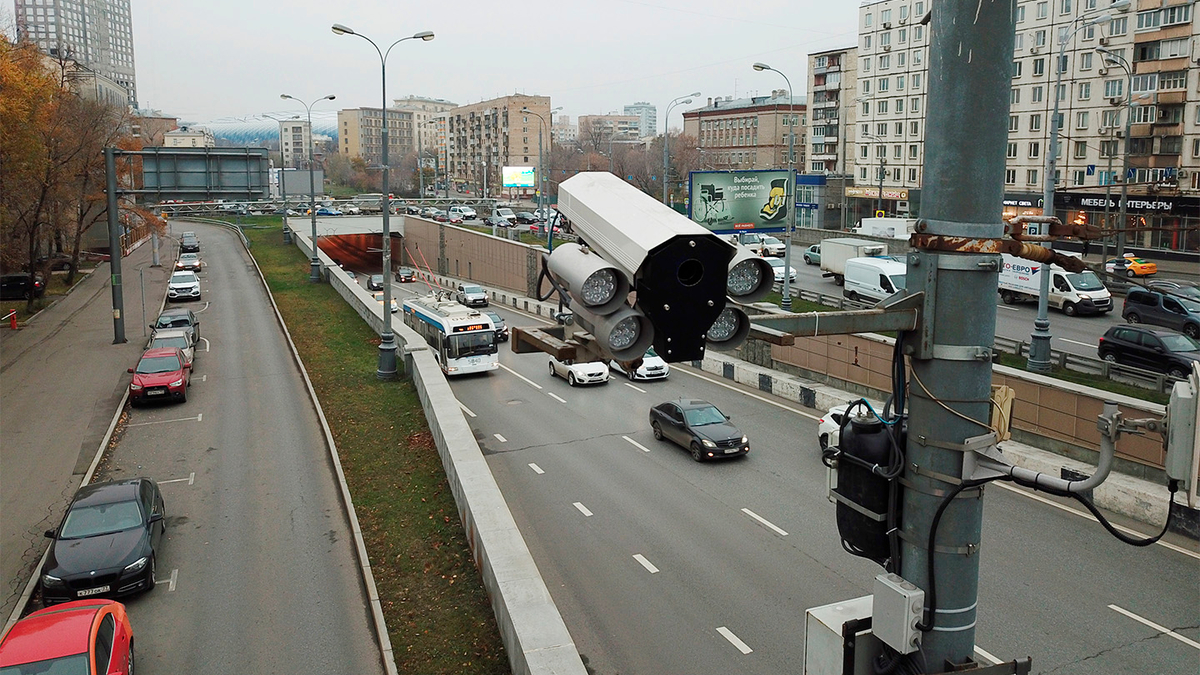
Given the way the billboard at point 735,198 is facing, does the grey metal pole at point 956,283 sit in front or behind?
in front

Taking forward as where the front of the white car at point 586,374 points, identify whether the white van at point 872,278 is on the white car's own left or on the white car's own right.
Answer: on the white car's own left

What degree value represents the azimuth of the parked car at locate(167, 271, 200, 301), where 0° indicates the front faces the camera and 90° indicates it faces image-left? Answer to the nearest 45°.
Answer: approximately 0°

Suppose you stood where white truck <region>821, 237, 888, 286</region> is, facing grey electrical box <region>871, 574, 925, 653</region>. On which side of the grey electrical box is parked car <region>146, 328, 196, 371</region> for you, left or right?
right

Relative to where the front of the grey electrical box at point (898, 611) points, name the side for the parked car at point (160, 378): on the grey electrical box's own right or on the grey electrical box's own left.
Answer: on the grey electrical box's own right

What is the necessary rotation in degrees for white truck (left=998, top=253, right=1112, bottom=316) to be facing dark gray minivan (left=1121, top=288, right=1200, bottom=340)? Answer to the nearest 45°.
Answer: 0° — it already faces it

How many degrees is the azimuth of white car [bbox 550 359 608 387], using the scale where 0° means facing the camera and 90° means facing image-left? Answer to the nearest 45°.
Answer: approximately 315°

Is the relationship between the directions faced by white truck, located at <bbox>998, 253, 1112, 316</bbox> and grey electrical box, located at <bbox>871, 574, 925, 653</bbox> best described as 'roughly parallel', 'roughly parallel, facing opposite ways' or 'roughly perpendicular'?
roughly perpendicular
